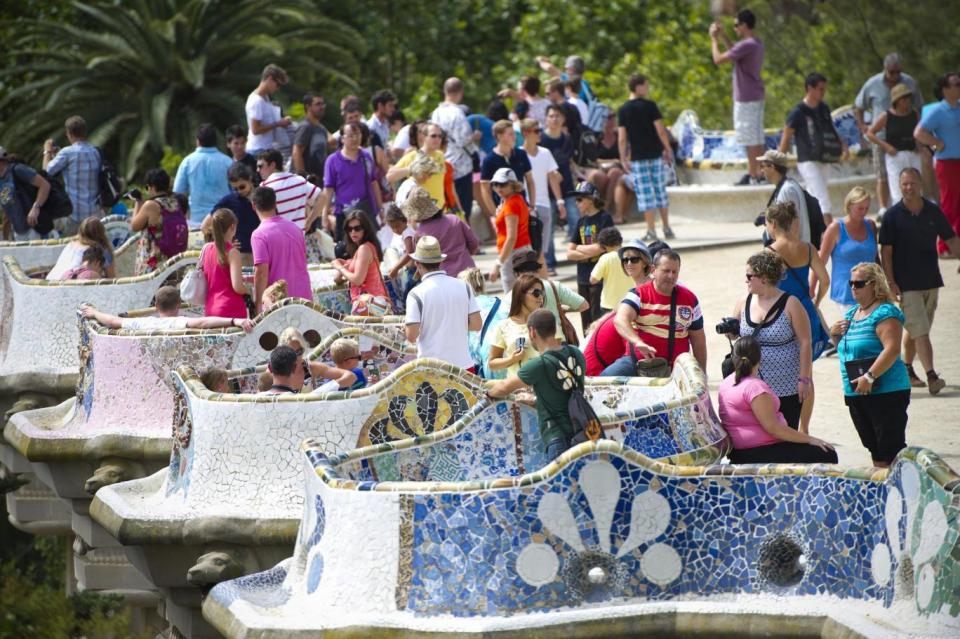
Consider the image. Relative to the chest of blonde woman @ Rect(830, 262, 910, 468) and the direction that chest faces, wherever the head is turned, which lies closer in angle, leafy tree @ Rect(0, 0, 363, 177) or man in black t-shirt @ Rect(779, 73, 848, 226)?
the leafy tree

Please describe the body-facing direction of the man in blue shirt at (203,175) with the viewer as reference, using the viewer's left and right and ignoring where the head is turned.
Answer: facing away from the viewer

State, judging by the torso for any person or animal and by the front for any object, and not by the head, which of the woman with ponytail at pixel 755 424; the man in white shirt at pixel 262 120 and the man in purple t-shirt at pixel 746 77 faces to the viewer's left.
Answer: the man in purple t-shirt
